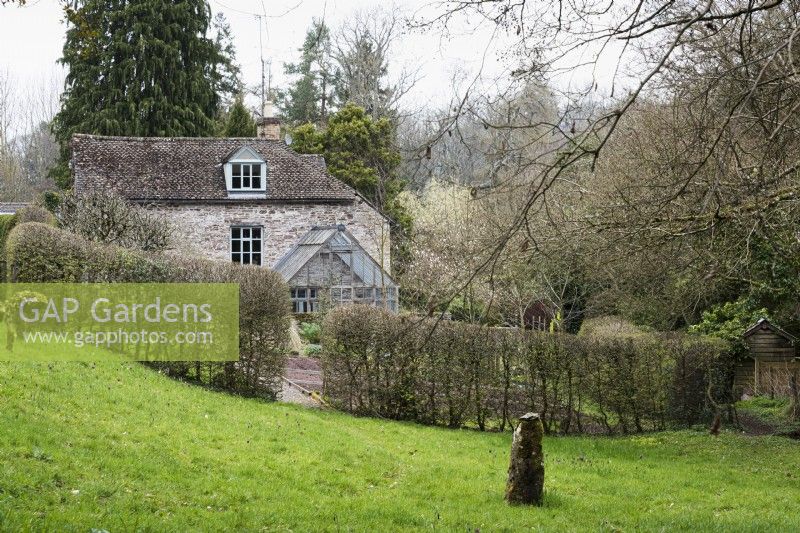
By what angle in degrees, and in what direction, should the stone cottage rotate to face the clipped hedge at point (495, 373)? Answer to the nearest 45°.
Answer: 0° — it already faces it

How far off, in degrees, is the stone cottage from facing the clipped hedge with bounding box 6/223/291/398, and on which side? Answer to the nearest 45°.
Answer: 0° — it already faces it

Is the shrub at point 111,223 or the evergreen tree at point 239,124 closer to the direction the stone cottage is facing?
the shrub

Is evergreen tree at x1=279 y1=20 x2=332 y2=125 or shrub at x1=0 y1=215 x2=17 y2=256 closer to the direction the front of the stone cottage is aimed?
the shrub

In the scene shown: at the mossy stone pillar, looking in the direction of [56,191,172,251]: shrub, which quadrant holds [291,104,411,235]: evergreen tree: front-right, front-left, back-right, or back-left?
front-right

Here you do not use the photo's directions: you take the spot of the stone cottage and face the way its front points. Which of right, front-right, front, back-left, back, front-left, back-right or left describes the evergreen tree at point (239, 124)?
back

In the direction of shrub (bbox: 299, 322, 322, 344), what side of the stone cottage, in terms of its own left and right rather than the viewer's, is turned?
front

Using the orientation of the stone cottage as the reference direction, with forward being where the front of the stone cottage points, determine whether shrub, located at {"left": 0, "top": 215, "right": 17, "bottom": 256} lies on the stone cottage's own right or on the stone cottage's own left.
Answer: on the stone cottage's own right

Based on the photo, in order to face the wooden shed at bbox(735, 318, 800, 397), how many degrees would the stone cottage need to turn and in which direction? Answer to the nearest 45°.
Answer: approximately 45° to its left

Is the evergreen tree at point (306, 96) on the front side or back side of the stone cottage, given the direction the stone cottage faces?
on the back side

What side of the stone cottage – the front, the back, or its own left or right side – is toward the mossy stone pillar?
front

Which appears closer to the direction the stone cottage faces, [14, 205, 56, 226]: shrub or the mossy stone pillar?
the mossy stone pillar

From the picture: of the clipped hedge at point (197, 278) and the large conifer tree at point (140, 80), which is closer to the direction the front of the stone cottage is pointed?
the clipped hedge

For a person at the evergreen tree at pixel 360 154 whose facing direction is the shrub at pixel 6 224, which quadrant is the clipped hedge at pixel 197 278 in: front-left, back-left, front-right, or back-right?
front-left

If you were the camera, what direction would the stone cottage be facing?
facing the viewer

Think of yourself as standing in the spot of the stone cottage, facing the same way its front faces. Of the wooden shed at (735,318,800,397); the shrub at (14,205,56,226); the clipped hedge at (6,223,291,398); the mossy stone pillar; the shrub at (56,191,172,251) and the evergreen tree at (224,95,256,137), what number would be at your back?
1

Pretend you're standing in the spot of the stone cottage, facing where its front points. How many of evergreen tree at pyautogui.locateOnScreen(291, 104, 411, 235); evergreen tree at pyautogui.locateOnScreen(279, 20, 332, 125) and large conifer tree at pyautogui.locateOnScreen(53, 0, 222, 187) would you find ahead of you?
0

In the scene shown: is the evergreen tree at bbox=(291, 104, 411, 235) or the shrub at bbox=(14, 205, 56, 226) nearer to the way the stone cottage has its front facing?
the shrub

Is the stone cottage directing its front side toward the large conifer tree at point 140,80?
no

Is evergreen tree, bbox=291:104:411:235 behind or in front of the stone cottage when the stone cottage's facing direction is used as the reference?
behind
